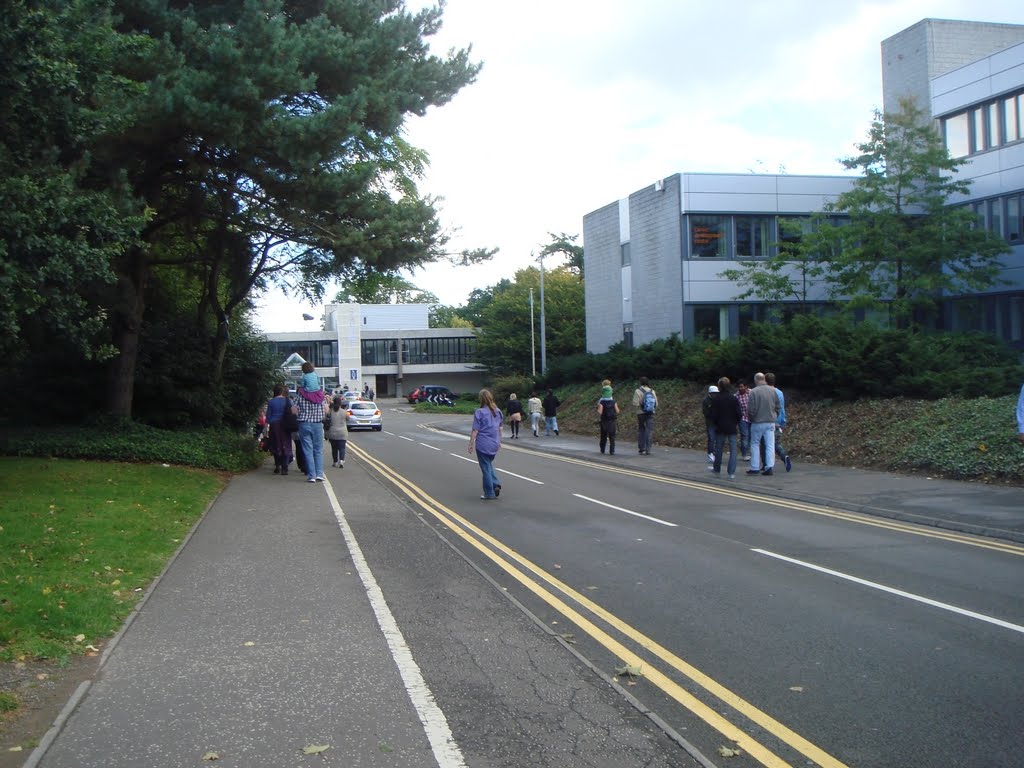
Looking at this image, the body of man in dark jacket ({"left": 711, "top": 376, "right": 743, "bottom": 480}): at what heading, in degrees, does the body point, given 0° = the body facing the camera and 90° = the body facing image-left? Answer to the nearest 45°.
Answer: approximately 180°

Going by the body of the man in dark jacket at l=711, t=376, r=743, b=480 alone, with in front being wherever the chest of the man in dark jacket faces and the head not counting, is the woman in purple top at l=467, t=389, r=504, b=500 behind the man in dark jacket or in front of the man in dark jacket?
behind

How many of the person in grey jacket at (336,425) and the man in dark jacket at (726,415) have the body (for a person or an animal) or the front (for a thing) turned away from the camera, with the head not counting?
2

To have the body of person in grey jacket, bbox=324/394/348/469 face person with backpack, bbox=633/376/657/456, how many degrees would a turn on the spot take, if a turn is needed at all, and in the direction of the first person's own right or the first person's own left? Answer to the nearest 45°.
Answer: approximately 90° to the first person's own right

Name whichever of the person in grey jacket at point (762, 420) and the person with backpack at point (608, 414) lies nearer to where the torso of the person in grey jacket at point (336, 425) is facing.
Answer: the person with backpack

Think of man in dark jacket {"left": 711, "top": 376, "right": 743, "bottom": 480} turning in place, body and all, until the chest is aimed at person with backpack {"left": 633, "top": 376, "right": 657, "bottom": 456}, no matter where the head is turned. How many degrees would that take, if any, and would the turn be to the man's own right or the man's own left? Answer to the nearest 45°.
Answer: approximately 45° to the man's own left

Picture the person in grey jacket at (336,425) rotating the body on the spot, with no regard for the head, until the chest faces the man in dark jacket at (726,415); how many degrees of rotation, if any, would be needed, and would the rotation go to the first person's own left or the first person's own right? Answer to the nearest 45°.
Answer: approximately 135° to the first person's own right

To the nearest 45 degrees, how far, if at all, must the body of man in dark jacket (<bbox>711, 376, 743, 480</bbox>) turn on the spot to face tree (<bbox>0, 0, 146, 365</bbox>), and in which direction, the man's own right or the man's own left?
approximately 135° to the man's own left

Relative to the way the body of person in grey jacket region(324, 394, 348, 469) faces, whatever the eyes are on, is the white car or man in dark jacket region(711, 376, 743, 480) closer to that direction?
the white car

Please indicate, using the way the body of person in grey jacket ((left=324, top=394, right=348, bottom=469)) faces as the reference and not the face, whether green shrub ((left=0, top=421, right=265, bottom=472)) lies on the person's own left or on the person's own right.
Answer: on the person's own left

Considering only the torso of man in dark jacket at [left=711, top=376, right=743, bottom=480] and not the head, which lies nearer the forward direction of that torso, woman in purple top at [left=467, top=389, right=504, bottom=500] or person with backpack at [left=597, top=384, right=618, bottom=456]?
the person with backpack

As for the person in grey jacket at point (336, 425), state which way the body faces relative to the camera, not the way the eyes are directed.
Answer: away from the camera

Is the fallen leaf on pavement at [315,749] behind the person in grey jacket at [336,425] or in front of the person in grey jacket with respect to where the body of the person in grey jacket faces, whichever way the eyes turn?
behind

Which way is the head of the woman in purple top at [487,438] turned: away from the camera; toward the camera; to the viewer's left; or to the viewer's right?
away from the camera
